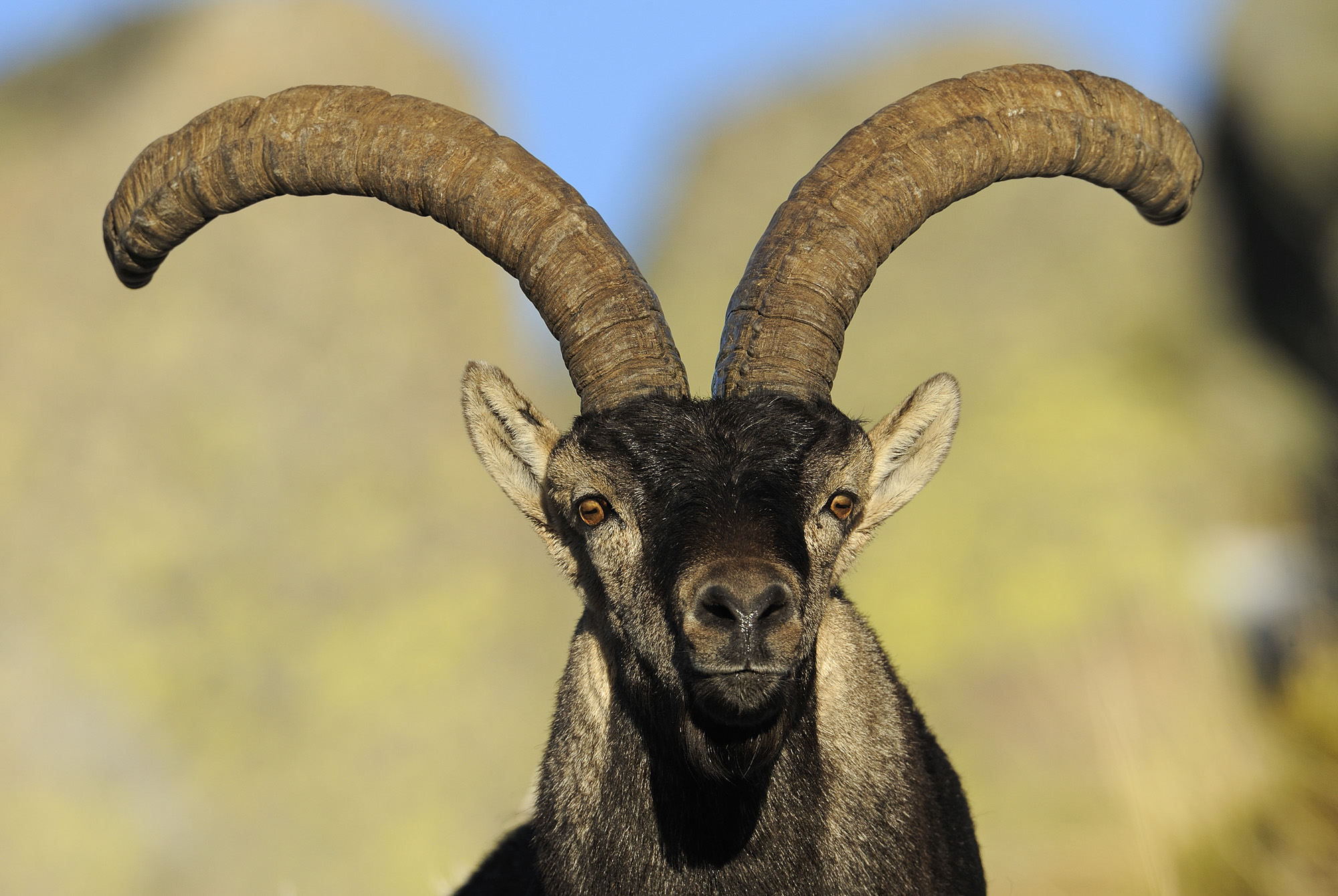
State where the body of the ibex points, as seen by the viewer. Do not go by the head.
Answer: toward the camera
